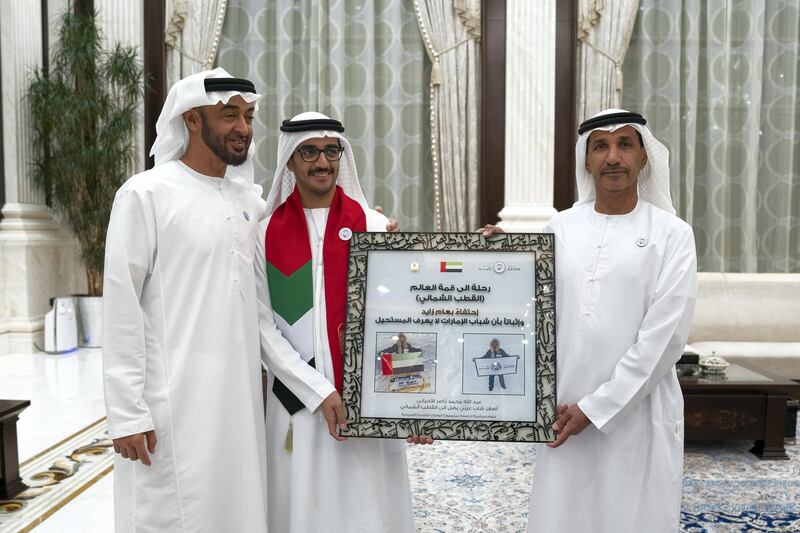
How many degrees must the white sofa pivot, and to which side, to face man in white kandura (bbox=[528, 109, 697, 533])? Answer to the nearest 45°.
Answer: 0° — it already faces them

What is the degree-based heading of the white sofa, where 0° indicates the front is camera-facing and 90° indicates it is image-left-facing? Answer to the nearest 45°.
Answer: approximately 0°

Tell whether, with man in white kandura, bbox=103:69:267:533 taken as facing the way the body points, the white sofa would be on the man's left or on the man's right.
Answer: on the man's left

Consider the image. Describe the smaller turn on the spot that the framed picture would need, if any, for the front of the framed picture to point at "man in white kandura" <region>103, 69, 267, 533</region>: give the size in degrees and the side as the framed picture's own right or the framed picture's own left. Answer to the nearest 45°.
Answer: approximately 90° to the framed picture's own right

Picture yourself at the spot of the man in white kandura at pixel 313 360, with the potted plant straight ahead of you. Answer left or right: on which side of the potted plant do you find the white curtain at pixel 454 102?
right

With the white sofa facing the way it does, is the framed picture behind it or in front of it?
in front

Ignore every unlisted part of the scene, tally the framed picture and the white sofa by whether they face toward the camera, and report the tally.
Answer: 2

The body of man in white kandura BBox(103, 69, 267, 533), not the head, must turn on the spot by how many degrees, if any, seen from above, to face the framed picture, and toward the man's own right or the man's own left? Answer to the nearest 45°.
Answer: approximately 45° to the man's own left

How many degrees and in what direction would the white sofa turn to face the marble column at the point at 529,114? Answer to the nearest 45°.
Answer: approximately 90° to its right

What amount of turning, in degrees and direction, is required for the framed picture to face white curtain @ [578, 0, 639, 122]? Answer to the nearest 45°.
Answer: approximately 180°

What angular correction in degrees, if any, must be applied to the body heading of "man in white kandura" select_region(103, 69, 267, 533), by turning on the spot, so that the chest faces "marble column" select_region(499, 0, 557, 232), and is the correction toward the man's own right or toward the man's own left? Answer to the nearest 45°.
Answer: approximately 90° to the man's own left

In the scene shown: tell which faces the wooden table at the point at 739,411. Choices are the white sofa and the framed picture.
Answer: the white sofa
